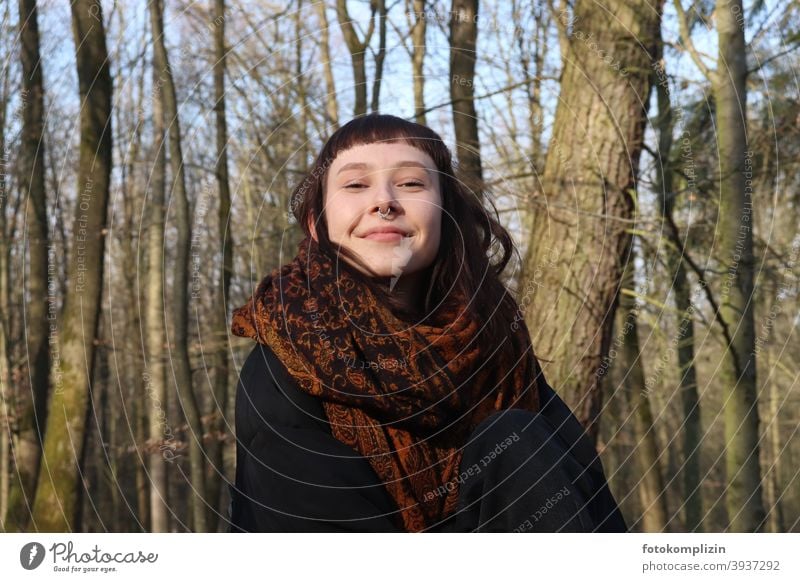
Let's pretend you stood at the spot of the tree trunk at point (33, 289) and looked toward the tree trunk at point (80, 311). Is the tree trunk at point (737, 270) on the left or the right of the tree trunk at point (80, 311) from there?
left

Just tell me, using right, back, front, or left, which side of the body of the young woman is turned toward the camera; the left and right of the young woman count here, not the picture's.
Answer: front

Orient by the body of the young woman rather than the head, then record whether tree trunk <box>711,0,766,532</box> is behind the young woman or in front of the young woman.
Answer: behind

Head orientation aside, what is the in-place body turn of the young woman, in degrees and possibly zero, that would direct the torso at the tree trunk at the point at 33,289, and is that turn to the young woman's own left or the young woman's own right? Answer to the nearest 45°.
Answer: approximately 135° to the young woman's own right

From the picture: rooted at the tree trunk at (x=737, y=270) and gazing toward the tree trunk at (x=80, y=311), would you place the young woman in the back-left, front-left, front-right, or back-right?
front-left

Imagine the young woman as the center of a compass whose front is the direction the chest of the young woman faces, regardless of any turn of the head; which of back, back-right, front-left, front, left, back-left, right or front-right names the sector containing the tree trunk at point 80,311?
back-right

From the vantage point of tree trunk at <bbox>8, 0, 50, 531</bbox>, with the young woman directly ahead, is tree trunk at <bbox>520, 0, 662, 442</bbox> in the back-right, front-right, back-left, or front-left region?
front-left

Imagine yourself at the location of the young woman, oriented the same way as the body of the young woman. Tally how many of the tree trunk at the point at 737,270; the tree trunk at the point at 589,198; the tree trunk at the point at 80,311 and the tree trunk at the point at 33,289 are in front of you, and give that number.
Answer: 0

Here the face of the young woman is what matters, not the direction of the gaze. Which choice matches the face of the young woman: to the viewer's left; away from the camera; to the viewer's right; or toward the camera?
toward the camera

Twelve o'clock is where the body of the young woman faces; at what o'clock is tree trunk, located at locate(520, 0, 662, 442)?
The tree trunk is roughly at 7 o'clock from the young woman.

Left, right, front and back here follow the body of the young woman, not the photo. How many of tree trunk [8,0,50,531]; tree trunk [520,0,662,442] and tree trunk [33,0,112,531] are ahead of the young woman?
0
